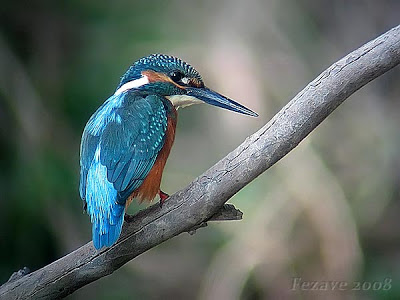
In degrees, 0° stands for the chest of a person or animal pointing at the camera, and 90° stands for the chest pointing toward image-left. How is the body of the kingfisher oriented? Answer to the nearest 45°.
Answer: approximately 225°
